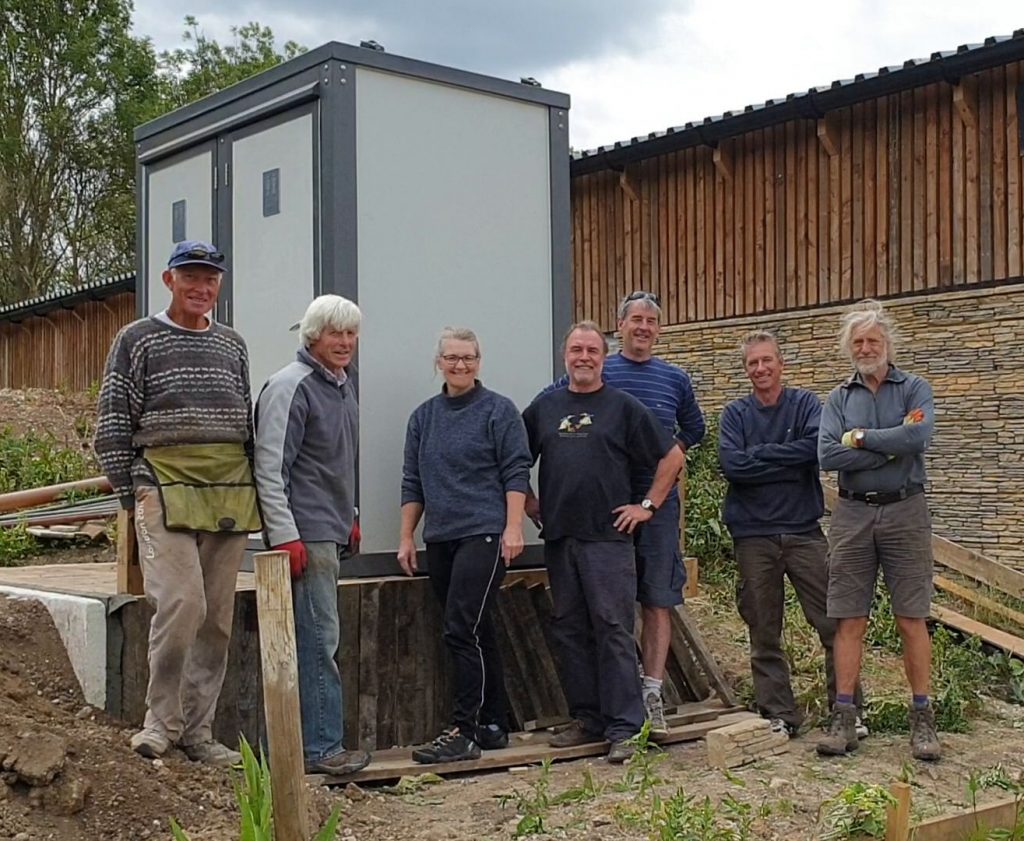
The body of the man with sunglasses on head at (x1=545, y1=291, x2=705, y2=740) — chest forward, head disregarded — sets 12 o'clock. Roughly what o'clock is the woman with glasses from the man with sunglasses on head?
The woman with glasses is roughly at 2 o'clock from the man with sunglasses on head.

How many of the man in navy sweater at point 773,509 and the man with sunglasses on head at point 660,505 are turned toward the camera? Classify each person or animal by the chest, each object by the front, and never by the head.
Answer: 2

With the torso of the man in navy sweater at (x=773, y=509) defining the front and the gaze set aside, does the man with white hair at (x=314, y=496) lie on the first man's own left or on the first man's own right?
on the first man's own right

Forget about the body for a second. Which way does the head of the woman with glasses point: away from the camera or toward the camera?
toward the camera

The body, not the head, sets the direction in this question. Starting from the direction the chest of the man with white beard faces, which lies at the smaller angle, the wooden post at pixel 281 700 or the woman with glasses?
the wooden post

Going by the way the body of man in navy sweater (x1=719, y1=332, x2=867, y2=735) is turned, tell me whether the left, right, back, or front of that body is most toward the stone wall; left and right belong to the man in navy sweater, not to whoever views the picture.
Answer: back

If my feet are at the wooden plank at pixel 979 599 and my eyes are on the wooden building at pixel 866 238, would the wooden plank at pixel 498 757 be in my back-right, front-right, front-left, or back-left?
back-left

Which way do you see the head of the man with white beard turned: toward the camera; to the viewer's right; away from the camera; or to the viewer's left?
toward the camera

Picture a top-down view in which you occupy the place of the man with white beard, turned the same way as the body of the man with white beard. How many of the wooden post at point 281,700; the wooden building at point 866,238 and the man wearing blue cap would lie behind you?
1

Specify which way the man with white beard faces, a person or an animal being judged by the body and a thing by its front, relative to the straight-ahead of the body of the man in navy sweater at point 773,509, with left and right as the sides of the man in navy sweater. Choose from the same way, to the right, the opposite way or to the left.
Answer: the same way

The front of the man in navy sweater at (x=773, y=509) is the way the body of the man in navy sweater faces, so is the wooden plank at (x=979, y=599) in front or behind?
behind

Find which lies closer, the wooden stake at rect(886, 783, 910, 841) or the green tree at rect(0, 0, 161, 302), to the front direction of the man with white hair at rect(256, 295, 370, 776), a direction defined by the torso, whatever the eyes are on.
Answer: the wooden stake

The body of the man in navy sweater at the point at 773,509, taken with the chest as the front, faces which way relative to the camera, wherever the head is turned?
toward the camera

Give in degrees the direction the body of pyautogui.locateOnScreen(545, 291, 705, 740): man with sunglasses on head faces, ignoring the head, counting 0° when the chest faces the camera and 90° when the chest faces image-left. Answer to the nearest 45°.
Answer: approximately 0°

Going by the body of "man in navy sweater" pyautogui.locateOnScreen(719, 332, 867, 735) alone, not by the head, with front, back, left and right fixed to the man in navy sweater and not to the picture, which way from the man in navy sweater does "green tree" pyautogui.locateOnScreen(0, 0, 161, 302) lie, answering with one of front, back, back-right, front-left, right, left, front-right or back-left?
back-right

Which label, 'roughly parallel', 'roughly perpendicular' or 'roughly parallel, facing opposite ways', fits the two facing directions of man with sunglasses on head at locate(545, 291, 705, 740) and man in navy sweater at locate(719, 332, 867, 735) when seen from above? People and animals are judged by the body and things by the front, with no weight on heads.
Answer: roughly parallel

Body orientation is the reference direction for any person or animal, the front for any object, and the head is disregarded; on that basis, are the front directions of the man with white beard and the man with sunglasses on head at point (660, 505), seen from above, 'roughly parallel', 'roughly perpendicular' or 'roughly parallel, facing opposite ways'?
roughly parallel

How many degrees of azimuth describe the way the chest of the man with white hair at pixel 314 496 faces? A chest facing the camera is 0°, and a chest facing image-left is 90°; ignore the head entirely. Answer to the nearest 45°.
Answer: approximately 315°
